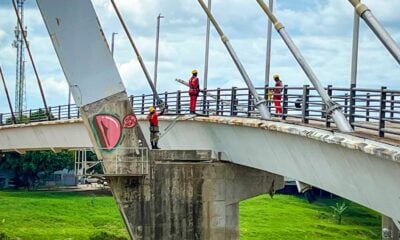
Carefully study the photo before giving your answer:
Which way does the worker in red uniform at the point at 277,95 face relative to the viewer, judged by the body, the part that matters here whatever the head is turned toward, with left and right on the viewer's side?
facing to the left of the viewer

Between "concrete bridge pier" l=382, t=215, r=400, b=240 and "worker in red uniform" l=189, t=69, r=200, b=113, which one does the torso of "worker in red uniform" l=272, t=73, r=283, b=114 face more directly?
the worker in red uniform

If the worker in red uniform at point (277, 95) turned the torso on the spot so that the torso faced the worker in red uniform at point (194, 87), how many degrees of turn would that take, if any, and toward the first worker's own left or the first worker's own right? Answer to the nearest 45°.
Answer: approximately 45° to the first worker's own right
